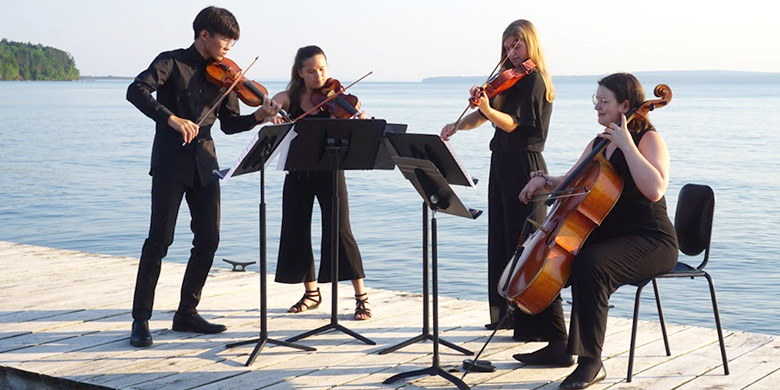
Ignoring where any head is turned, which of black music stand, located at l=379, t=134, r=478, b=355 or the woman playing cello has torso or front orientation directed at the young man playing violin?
the woman playing cello

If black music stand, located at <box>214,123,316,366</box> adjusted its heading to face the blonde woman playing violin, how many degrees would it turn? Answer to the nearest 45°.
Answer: approximately 135° to its right

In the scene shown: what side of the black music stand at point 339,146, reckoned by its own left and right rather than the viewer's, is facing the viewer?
back

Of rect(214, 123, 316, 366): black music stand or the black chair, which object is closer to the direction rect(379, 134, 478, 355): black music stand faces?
the black chair

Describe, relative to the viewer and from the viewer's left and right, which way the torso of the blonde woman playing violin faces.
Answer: facing to the left of the viewer

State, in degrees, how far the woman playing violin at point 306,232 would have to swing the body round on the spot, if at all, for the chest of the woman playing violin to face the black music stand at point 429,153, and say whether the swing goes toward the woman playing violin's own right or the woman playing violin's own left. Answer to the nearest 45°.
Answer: approximately 45° to the woman playing violin's own left

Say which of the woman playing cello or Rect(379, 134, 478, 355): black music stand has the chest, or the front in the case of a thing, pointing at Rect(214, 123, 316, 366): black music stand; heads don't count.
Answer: the woman playing cello

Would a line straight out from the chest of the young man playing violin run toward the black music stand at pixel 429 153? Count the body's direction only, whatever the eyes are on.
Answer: yes

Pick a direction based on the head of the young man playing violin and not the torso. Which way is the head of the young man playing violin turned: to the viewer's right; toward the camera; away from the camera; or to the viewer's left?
to the viewer's right

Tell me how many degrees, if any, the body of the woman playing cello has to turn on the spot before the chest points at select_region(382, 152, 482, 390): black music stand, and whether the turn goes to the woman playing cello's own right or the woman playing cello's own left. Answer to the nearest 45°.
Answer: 0° — they already face it

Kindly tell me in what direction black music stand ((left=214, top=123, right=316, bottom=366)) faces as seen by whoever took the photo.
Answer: facing away from the viewer and to the left of the viewer

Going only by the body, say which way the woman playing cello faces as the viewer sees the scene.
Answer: to the viewer's left

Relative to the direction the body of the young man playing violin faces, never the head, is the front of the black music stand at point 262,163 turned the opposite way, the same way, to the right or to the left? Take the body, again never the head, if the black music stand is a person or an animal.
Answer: the opposite way

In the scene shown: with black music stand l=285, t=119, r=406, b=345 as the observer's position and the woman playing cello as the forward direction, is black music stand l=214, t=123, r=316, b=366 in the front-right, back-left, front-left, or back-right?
back-right
